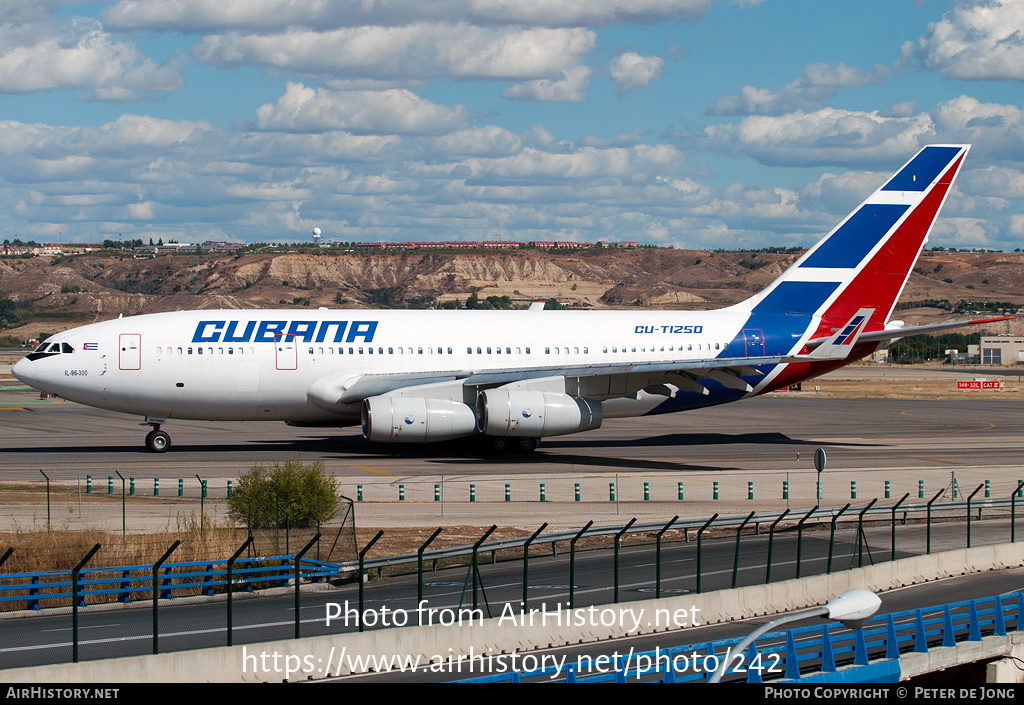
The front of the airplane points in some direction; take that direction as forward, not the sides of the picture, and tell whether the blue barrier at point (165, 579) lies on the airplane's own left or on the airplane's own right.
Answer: on the airplane's own left

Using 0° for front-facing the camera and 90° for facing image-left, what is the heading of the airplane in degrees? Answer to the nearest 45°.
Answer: approximately 90°

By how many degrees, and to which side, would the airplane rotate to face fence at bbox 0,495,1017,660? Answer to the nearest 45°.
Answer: approximately 90° to its left

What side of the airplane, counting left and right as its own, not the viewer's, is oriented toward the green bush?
left

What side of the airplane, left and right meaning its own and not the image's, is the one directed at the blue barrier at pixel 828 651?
left
